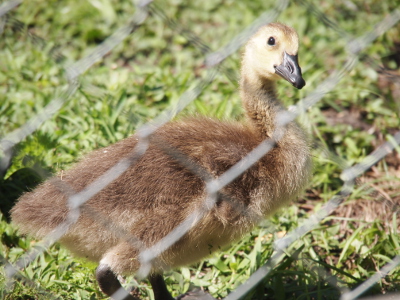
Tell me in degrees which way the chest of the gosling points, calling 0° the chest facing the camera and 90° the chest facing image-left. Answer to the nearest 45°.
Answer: approximately 270°
